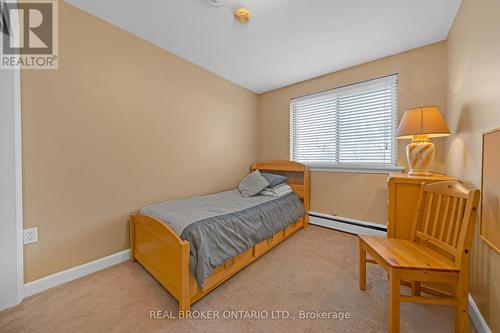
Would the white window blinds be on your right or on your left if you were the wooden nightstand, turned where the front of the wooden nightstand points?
on your right

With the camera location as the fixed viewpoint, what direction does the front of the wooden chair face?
facing the viewer and to the left of the viewer

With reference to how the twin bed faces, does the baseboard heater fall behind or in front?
behind

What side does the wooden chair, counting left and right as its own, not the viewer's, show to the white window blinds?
right

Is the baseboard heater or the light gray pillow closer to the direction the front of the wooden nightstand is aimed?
the light gray pillow

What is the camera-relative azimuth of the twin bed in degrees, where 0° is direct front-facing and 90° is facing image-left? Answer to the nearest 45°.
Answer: approximately 45°

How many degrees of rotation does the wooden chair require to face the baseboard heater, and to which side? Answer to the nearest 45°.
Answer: approximately 90° to its right

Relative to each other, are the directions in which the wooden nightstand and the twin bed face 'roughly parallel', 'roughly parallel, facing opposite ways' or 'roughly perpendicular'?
roughly perpendicular

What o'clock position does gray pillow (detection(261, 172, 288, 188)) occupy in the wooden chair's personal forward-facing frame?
The gray pillow is roughly at 2 o'clock from the wooden chair.

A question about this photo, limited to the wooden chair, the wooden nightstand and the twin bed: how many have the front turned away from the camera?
0

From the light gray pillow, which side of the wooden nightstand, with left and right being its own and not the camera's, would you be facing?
front

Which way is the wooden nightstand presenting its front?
to the viewer's left
